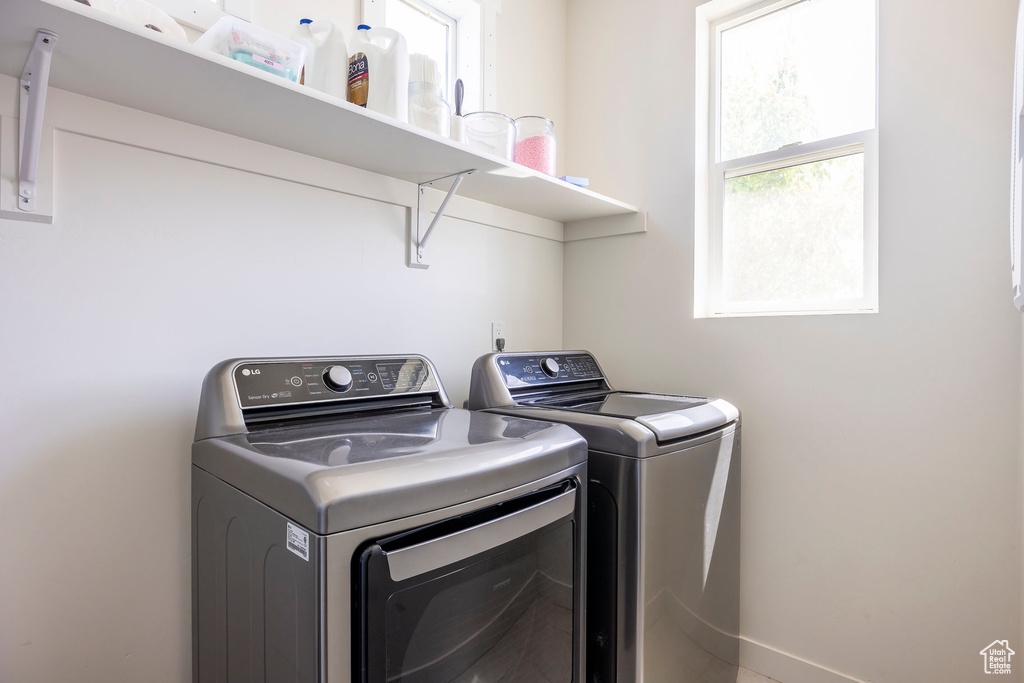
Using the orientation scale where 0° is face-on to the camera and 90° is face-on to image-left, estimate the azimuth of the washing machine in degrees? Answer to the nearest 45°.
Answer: approximately 315°

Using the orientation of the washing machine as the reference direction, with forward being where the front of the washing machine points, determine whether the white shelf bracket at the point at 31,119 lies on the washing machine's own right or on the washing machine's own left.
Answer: on the washing machine's own right

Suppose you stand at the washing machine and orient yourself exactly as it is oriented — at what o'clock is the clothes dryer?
The clothes dryer is roughly at 3 o'clock from the washing machine.

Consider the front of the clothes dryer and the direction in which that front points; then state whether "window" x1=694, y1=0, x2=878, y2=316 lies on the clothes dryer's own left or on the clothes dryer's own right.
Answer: on the clothes dryer's own left

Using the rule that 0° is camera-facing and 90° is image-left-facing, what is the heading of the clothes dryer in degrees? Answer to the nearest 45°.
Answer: approximately 315°

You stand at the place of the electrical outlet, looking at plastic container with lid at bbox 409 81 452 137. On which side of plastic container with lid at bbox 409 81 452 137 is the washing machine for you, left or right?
left
